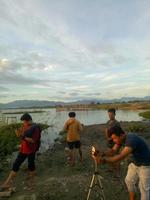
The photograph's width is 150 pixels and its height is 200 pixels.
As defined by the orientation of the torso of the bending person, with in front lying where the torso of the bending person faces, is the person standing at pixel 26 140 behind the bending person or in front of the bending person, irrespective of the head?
in front

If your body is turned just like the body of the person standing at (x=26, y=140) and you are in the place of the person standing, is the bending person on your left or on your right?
on your left

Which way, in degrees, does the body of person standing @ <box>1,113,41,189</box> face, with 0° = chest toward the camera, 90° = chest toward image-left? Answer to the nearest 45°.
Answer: approximately 45°

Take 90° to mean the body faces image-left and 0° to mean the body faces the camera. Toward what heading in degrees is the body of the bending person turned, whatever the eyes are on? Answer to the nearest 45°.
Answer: approximately 90°
